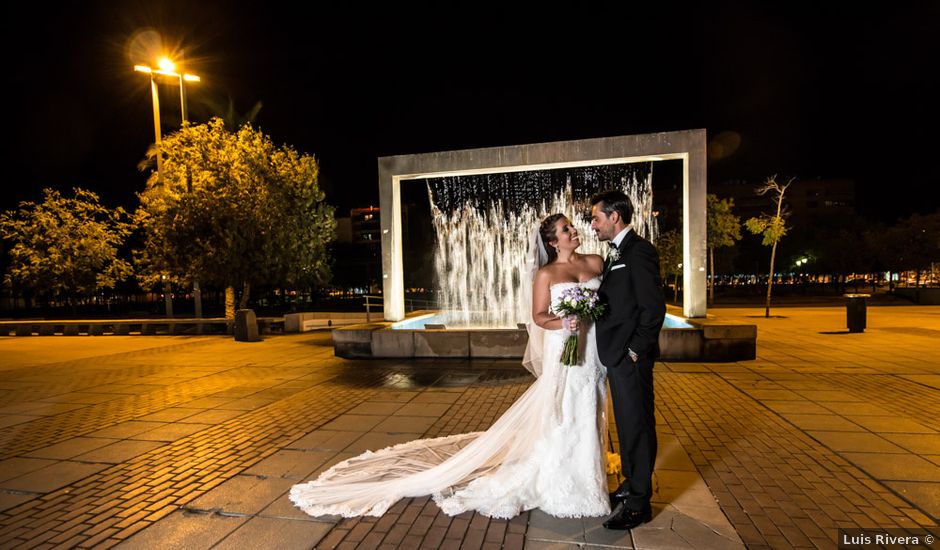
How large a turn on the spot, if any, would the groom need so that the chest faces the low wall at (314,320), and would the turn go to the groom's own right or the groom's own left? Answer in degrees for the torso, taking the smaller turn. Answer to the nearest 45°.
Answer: approximately 45° to the groom's own right

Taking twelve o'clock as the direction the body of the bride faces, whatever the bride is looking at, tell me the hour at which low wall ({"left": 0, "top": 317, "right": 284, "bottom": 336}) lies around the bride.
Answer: The low wall is roughly at 6 o'clock from the bride.

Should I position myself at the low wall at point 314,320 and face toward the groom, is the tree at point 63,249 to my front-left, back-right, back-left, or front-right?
back-right

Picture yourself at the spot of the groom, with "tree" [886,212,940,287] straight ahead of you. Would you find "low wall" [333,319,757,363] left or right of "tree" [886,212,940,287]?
left

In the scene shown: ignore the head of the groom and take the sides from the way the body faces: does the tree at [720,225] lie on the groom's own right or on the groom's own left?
on the groom's own right

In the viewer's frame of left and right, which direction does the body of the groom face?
facing to the left of the viewer

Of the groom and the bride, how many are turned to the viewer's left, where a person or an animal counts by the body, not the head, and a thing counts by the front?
1

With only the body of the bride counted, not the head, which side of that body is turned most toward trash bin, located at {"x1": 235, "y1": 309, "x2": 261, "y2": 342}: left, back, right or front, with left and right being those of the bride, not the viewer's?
back

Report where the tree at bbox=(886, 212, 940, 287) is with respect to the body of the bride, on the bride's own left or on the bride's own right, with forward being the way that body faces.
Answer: on the bride's own left

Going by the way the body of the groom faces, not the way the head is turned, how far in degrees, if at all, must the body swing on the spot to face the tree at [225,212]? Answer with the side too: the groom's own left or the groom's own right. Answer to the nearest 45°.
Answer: approximately 45° to the groom's own right

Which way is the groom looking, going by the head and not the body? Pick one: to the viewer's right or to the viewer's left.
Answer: to the viewer's left

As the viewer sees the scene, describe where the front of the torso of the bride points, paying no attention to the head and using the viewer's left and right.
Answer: facing the viewer and to the right of the viewer

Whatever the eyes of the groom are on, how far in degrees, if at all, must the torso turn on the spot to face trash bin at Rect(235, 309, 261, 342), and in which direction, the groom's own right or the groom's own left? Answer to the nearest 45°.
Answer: approximately 45° to the groom's own right

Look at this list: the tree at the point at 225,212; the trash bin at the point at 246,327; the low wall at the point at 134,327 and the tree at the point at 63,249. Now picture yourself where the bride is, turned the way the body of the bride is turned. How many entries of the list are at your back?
4

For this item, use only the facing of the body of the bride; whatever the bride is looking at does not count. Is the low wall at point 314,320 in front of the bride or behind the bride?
behind

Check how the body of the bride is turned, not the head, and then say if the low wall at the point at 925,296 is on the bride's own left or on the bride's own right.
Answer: on the bride's own left

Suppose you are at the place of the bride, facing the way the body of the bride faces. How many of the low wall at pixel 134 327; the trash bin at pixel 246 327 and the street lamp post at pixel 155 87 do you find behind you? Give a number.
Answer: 3

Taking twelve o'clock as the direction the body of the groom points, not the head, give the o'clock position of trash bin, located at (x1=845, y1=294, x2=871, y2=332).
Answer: The trash bin is roughly at 4 o'clock from the groom.
